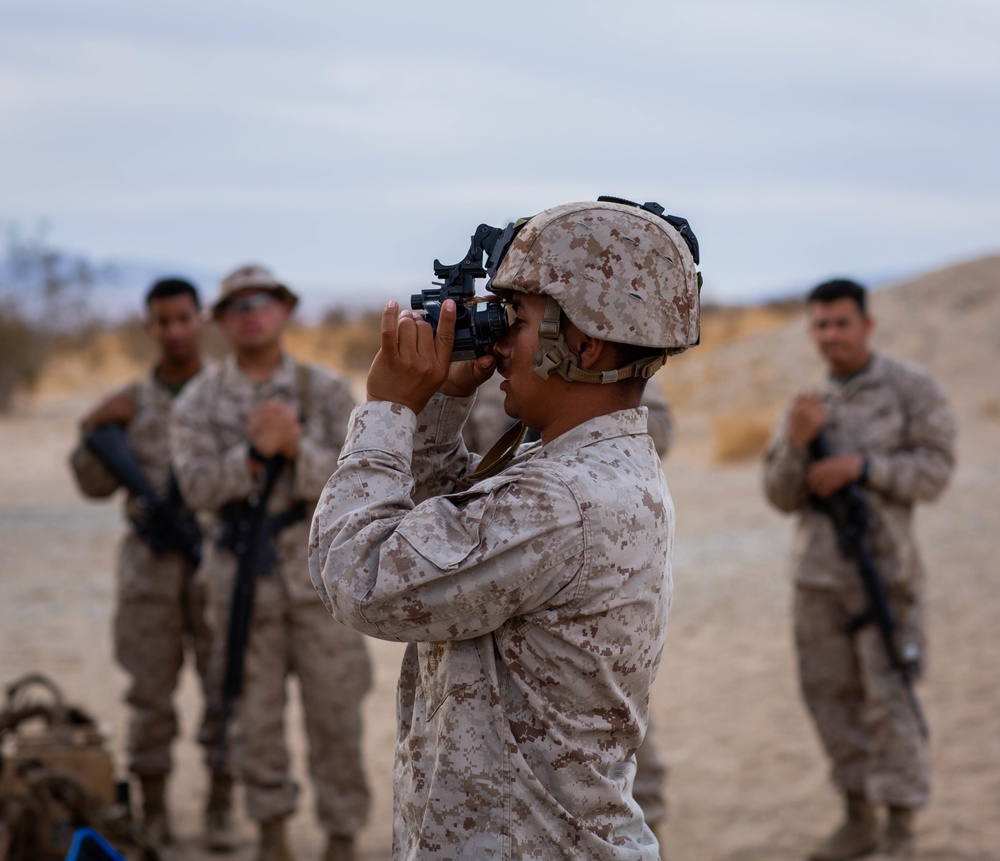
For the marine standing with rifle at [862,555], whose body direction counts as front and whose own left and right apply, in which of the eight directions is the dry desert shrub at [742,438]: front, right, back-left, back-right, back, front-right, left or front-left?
back-right

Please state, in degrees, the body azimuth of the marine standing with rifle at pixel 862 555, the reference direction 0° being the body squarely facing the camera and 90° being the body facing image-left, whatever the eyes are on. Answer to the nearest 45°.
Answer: approximately 45°

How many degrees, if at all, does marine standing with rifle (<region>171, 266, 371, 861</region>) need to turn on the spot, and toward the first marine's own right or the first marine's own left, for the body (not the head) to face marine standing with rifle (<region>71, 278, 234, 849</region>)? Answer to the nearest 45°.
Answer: approximately 135° to the first marine's own right

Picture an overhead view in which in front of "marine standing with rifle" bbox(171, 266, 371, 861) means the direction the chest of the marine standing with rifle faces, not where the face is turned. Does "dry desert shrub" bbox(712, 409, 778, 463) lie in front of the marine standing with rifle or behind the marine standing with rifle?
behind

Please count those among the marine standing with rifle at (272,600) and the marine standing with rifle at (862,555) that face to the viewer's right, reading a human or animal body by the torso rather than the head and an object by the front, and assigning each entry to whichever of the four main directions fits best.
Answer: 0

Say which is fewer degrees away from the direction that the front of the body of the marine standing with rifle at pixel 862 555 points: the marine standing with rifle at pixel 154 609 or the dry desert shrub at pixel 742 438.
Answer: the marine standing with rifle

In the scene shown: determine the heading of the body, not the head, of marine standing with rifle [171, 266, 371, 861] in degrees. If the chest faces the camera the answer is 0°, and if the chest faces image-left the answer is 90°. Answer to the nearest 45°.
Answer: approximately 0°

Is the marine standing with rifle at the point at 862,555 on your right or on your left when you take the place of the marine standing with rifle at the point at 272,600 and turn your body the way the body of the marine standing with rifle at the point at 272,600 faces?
on your left

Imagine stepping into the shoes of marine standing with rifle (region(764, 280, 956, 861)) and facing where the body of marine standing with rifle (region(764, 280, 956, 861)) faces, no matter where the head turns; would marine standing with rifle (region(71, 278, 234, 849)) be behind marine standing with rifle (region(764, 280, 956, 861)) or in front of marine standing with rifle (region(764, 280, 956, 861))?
in front
